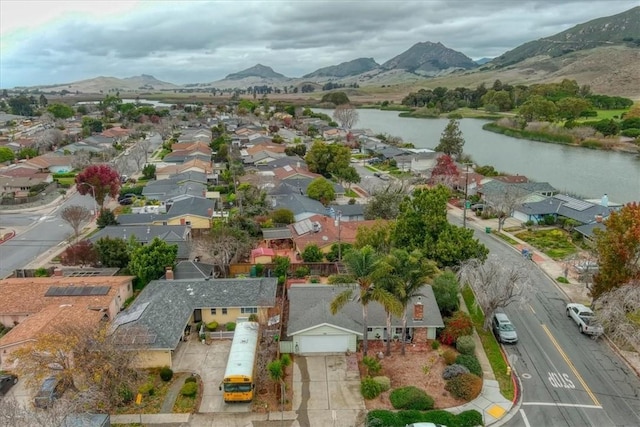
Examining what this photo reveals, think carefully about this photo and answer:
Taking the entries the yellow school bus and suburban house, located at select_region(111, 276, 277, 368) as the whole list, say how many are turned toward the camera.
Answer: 2

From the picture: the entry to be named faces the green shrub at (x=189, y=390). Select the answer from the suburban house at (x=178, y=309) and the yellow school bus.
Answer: the suburban house

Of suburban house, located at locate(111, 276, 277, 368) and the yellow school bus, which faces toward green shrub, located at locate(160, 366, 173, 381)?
the suburban house

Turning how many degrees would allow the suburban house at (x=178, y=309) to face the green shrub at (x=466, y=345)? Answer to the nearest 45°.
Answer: approximately 45° to its left

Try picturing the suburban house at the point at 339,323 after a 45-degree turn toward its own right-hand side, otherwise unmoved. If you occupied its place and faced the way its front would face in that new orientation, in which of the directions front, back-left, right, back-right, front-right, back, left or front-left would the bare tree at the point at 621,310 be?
back-left

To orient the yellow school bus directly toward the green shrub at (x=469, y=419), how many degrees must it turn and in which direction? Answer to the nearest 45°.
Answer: approximately 45° to its left

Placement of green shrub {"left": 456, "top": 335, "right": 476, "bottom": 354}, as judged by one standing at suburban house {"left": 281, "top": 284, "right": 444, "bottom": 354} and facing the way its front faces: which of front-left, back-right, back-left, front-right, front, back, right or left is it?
left

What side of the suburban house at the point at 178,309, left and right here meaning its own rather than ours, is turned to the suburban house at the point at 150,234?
back

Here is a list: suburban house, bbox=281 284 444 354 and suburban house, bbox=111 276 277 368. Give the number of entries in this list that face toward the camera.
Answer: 2

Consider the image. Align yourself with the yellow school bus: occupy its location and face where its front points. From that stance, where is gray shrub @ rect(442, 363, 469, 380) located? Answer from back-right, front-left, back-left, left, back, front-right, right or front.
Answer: left

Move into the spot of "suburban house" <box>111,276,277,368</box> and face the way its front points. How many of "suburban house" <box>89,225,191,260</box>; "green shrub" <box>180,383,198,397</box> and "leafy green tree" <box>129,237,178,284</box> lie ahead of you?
1

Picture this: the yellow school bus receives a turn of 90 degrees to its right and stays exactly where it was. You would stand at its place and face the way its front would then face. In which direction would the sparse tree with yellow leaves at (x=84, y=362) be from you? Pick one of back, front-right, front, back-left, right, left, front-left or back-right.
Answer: front
